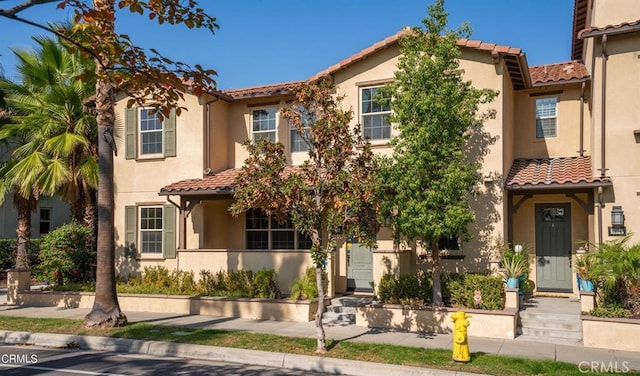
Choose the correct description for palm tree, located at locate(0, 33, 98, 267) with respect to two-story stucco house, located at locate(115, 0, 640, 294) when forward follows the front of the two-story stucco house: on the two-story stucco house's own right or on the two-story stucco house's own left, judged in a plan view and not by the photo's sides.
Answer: on the two-story stucco house's own right

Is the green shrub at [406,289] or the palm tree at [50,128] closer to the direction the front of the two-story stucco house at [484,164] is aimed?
the green shrub

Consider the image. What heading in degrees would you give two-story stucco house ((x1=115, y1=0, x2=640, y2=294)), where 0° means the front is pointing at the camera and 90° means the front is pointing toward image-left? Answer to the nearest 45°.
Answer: approximately 0°

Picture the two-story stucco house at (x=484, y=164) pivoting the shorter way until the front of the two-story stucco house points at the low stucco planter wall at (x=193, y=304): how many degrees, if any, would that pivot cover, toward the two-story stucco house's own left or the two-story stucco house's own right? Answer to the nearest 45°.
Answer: approximately 90° to the two-story stucco house's own right

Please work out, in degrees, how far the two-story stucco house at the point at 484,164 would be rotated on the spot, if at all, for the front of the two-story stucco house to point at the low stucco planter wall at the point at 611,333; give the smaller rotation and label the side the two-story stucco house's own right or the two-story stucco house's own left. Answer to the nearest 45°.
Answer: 0° — it already faces it

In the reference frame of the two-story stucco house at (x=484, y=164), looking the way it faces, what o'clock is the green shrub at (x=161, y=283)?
The green shrub is roughly at 3 o'clock from the two-story stucco house.

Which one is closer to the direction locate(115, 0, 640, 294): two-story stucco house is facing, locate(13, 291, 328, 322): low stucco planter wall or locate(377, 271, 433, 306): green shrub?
the green shrub

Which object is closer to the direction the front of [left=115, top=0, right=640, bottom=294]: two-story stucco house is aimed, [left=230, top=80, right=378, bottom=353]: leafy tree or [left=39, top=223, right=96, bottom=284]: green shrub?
the leafy tree

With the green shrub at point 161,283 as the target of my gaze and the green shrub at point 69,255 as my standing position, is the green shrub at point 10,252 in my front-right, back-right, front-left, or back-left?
back-left

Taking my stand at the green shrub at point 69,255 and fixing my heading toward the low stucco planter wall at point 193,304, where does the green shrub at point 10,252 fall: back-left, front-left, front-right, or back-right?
back-left
